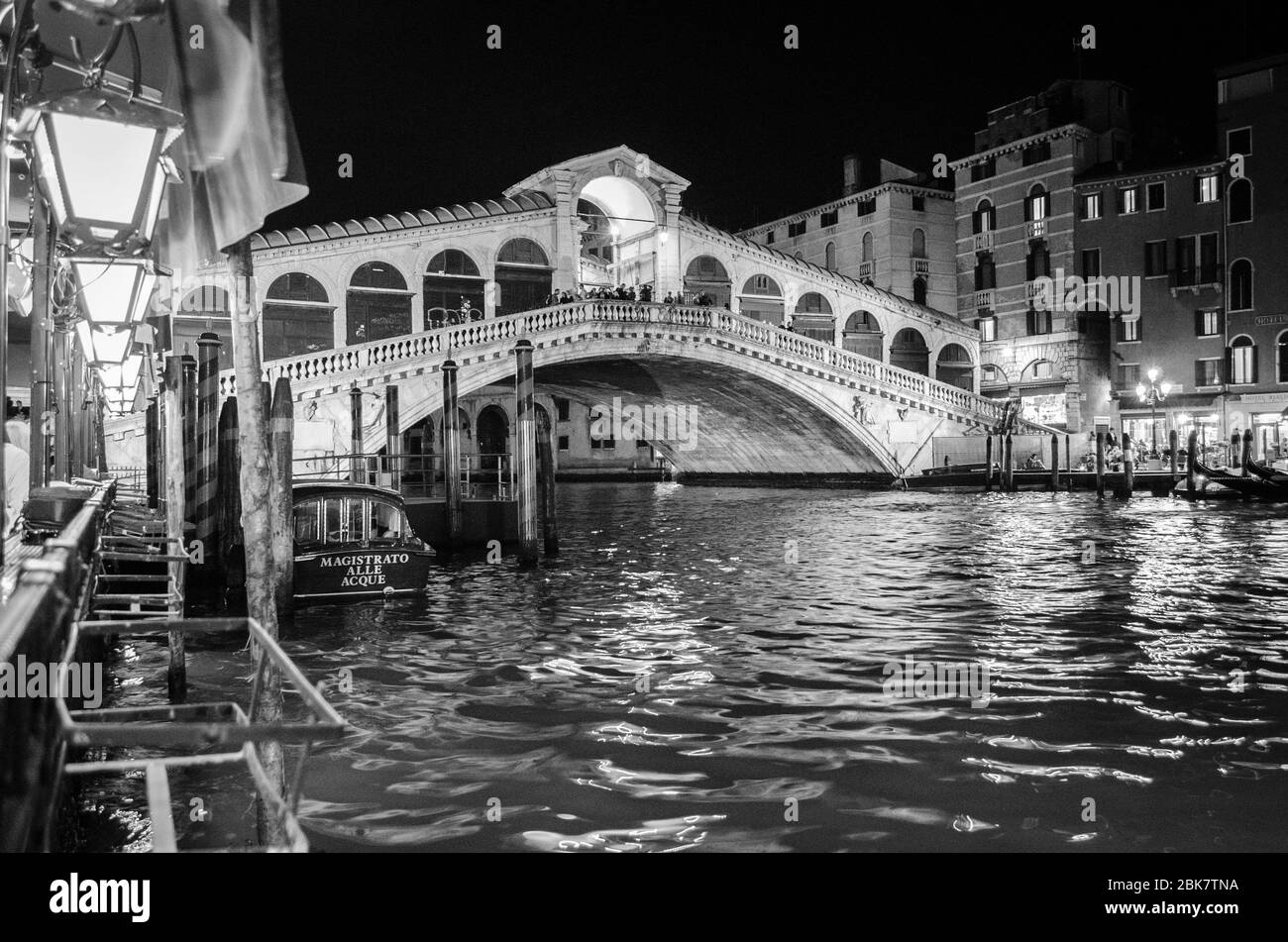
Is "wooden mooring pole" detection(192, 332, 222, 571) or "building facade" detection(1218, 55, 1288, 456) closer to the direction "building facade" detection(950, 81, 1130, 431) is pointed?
the wooden mooring pole

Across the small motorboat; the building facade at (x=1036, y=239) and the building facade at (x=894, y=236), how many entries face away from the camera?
1

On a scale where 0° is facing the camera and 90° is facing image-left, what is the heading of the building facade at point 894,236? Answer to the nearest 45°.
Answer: approximately 45°

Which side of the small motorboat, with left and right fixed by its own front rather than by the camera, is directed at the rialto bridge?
front

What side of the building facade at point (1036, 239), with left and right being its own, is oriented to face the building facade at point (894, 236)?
right

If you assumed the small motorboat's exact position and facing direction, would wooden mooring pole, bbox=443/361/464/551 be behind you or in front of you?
in front

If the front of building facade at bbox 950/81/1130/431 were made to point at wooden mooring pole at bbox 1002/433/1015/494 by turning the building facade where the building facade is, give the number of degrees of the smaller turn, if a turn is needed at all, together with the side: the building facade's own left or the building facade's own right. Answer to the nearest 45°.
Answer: approximately 45° to the building facade's own left

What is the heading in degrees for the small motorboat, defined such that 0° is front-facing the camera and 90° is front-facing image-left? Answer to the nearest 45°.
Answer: approximately 180°

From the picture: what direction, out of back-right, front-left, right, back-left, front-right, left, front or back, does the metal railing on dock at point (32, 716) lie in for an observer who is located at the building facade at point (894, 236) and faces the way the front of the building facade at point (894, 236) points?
front-left

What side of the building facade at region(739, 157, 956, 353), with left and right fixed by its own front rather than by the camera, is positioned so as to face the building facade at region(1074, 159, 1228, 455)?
left

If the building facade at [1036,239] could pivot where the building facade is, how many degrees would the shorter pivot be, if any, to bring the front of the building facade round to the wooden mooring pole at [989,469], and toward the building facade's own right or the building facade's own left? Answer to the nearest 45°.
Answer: approximately 45° to the building facade's own left

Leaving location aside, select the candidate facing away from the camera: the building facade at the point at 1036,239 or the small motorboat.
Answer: the small motorboat

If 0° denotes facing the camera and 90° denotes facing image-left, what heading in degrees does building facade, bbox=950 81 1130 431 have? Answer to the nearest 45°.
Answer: approximately 45°

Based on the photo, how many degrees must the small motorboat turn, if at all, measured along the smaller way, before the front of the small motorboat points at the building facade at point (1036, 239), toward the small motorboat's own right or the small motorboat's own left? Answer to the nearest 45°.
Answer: approximately 45° to the small motorboat's own right
